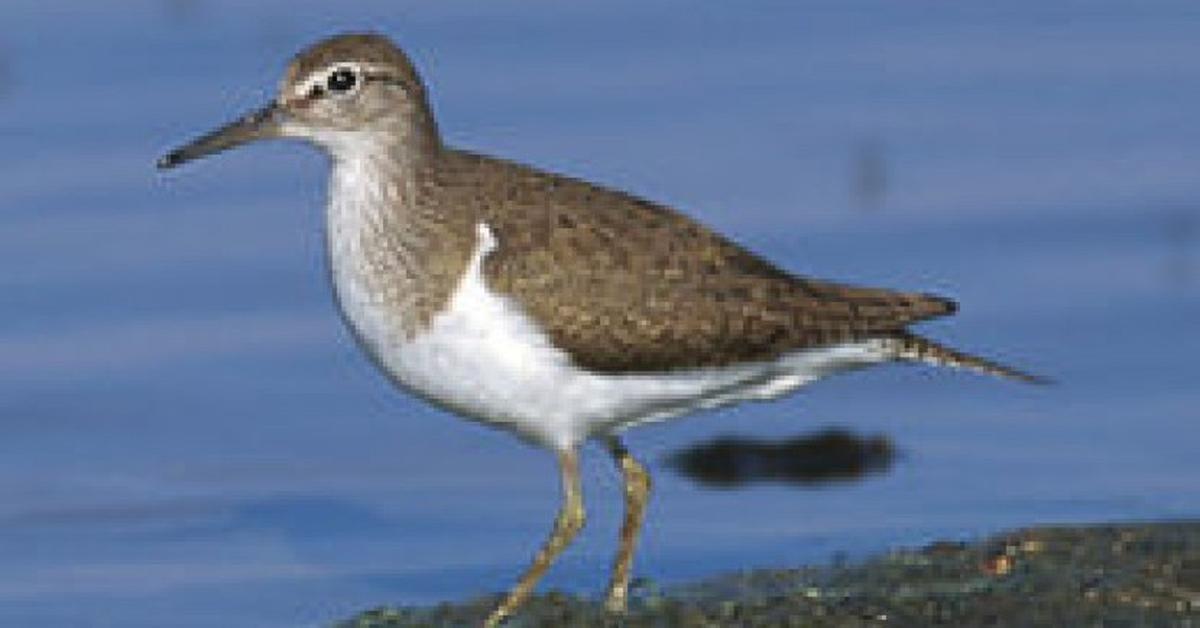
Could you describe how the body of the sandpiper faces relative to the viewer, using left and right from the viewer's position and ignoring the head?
facing to the left of the viewer
